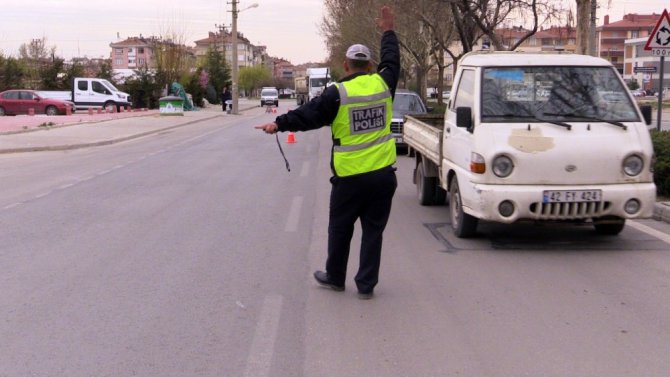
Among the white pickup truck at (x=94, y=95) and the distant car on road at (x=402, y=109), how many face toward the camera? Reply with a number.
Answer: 1

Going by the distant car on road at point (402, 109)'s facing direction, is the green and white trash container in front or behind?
behind

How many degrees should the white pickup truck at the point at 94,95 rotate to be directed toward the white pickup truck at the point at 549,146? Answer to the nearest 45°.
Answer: approximately 90° to its right

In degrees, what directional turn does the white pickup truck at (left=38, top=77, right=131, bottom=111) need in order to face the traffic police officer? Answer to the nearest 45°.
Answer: approximately 90° to its right

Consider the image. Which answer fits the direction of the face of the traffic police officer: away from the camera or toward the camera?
away from the camera

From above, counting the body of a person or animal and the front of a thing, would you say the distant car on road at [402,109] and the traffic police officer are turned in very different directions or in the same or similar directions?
very different directions

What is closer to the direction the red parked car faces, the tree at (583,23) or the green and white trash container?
the green and white trash container

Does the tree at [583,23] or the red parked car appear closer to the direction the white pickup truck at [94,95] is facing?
the tree

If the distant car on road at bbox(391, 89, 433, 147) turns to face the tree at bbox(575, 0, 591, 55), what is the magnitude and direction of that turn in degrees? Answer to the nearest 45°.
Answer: approximately 45° to its left

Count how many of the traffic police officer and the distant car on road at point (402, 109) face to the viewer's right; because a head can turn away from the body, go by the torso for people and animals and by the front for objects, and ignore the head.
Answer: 0

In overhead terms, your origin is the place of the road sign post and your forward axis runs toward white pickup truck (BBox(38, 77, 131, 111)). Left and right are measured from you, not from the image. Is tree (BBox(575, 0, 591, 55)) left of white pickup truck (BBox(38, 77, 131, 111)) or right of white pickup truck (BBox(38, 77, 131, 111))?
right

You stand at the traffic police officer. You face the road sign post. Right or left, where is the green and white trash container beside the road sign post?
left

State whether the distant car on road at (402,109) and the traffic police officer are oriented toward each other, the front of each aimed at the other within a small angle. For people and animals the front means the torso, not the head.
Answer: yes

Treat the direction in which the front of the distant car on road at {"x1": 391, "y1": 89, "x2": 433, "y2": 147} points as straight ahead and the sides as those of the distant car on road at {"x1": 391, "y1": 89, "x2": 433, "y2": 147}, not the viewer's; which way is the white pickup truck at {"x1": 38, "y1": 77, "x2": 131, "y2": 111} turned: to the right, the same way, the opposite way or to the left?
to the left

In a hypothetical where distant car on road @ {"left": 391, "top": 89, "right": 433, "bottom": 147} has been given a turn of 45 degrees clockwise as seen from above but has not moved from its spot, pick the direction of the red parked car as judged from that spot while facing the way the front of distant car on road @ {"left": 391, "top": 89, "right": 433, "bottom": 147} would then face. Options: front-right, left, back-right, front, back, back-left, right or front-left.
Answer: right

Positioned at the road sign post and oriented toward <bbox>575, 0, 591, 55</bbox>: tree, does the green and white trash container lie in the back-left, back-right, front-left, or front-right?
front-left

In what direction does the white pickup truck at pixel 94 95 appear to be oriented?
to the viewer's right

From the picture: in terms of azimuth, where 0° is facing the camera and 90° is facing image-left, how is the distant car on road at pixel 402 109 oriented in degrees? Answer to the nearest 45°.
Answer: approximately 0°

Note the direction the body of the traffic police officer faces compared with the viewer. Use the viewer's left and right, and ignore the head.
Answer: facing away from the viewer
